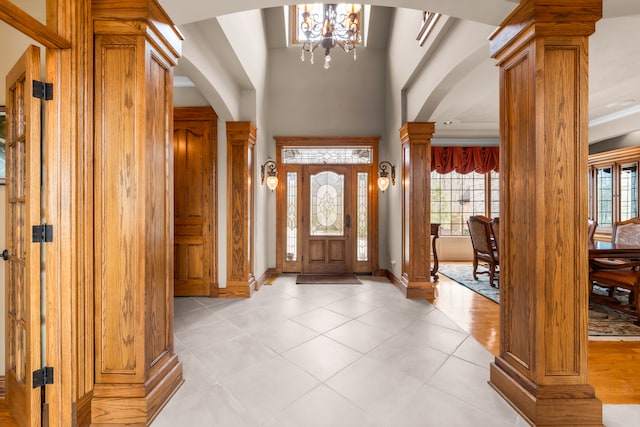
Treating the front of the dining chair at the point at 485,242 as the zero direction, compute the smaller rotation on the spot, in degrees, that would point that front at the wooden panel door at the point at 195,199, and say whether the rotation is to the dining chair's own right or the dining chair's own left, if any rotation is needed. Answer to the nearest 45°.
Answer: approximately 180°

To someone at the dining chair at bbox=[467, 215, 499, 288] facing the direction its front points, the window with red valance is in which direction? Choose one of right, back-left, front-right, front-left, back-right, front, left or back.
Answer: front-left

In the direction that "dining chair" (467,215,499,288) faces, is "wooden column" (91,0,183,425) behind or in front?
behind
